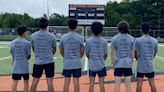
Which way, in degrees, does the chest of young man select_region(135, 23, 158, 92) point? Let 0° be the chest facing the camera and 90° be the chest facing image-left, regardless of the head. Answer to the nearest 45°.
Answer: approximately 180°

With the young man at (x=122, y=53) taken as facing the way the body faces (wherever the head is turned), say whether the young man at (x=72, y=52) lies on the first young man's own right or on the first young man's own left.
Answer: on the first young man's own left

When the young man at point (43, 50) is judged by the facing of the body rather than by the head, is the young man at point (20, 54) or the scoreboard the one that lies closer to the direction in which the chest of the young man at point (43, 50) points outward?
the scoreboard

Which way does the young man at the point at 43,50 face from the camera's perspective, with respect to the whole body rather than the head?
away from the camera

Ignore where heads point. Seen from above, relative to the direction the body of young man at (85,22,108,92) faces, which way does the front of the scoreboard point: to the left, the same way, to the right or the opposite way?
the opposite way

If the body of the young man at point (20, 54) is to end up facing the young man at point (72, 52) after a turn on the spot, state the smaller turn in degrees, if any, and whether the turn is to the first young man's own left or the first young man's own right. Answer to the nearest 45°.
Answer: approximately 90° to the first young man's own right

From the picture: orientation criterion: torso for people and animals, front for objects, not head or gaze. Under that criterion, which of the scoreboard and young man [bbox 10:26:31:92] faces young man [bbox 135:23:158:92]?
the scoreboard

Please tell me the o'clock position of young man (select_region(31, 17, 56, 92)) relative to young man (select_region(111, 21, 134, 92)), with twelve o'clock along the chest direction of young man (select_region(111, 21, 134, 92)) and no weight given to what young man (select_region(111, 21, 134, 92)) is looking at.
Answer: young man (select_region(31, 17, 56, 92)) is roughly at 9 o'clock from young man (select_region(111, 21, 134, 92)).

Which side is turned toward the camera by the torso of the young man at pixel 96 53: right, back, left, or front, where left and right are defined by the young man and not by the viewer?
back

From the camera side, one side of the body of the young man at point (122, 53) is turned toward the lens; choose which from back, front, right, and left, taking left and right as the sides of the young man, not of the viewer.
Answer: back

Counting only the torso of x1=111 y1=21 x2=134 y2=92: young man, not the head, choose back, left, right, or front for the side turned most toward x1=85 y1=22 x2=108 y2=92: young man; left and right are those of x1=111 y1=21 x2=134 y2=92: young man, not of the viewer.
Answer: left
